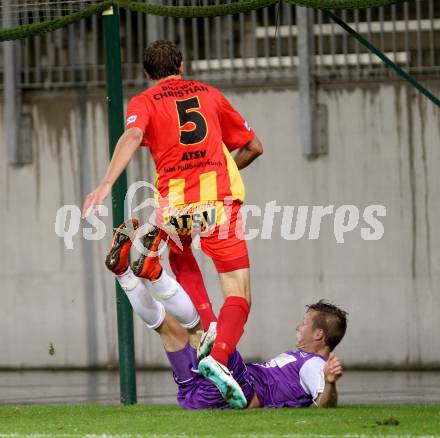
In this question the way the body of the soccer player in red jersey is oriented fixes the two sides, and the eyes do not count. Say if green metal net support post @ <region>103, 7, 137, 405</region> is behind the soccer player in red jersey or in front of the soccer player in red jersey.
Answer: in front

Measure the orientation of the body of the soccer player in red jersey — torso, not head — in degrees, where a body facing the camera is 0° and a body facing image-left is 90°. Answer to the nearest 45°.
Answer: approximately 180°
